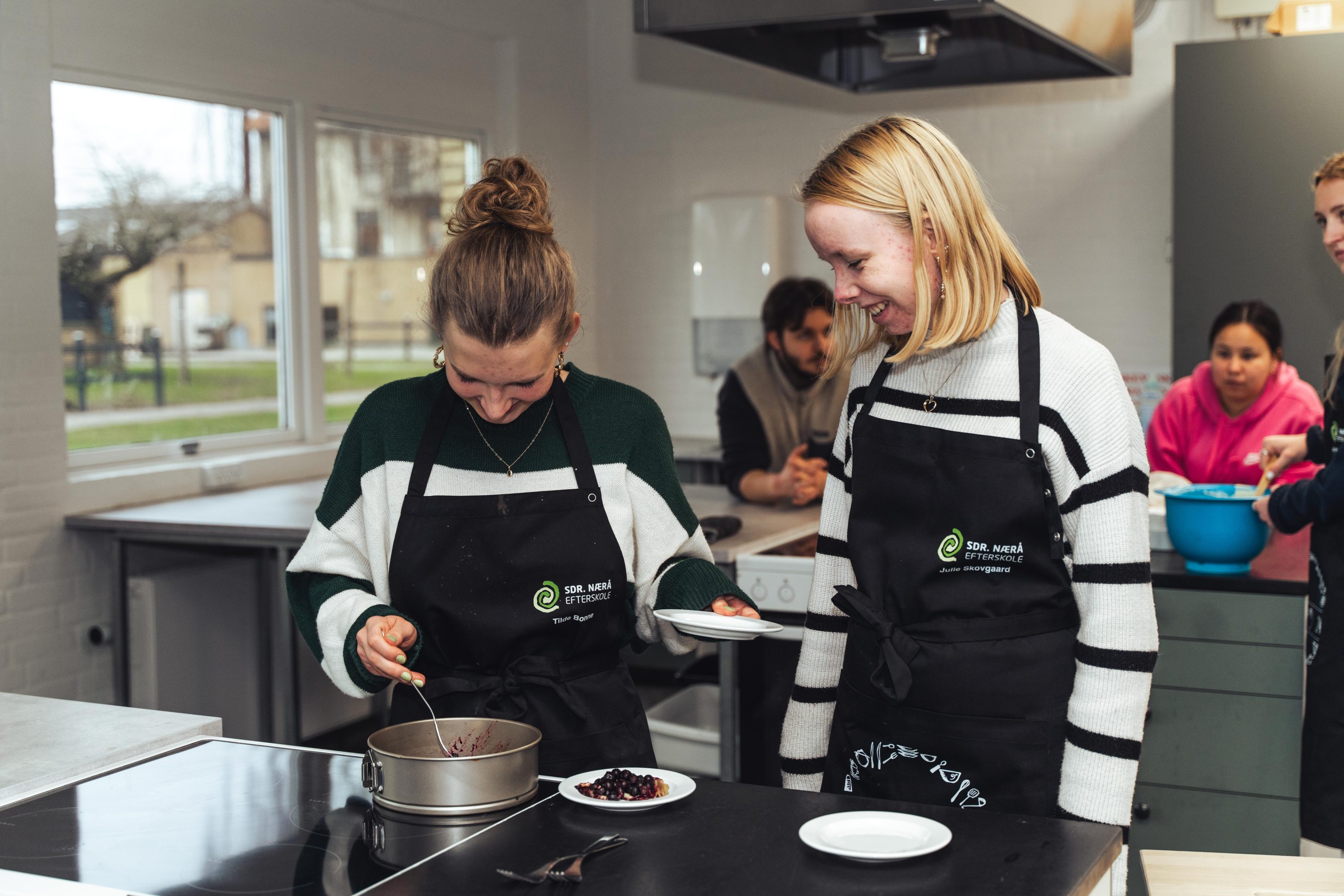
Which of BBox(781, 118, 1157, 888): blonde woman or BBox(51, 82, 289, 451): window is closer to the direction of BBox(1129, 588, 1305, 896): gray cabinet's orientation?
the blonde woman

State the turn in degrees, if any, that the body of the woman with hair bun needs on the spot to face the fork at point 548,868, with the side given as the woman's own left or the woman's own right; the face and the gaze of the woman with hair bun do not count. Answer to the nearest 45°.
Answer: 0° — they already face it

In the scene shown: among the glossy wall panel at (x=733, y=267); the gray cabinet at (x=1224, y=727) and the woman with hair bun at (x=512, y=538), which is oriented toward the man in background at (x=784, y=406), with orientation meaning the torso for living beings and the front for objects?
the glossy wall panel

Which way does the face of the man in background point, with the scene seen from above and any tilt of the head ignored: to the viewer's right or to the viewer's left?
to the viewer's right

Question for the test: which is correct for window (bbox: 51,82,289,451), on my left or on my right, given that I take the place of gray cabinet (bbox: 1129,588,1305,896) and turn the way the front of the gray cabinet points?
on my right

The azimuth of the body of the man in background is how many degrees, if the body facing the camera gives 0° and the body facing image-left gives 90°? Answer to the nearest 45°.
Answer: approximately 315°

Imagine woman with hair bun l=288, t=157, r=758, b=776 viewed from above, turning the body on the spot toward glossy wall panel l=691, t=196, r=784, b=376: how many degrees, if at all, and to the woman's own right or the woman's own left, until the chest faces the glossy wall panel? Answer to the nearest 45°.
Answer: approximately 180°

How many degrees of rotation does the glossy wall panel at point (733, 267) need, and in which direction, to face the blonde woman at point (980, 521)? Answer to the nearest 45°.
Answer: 0° — it already faces them

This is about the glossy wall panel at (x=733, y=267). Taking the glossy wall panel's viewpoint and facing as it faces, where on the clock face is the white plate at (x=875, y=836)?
The white plate is roughly at 12 o'clock from the glossy wall panel.
